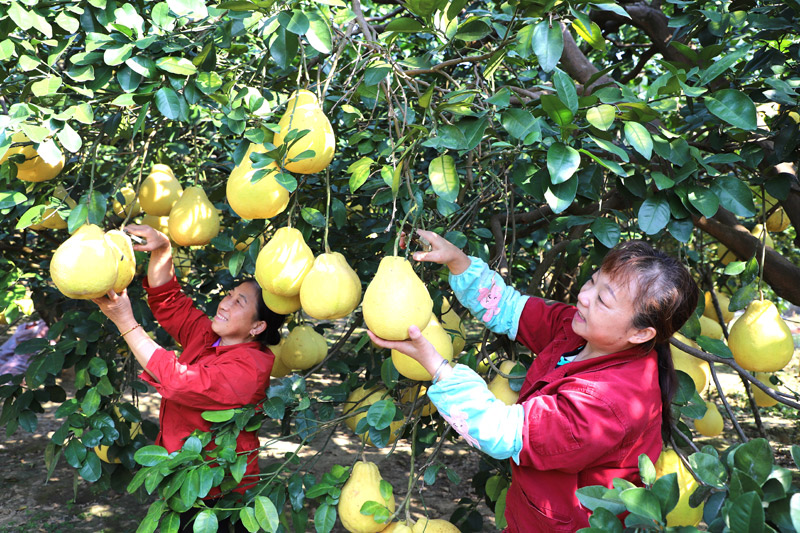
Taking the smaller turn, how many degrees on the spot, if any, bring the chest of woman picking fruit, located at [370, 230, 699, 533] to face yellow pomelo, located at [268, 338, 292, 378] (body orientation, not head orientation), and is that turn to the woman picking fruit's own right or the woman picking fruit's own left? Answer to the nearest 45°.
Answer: approximately 45° to the woman picking fruit's own right

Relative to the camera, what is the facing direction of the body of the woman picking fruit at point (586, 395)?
to the viewer's left

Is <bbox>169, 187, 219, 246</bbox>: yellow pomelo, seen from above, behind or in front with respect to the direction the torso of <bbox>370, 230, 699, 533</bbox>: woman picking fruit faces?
in front

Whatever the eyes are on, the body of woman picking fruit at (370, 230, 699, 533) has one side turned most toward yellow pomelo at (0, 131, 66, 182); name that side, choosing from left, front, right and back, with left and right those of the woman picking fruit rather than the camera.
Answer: front
